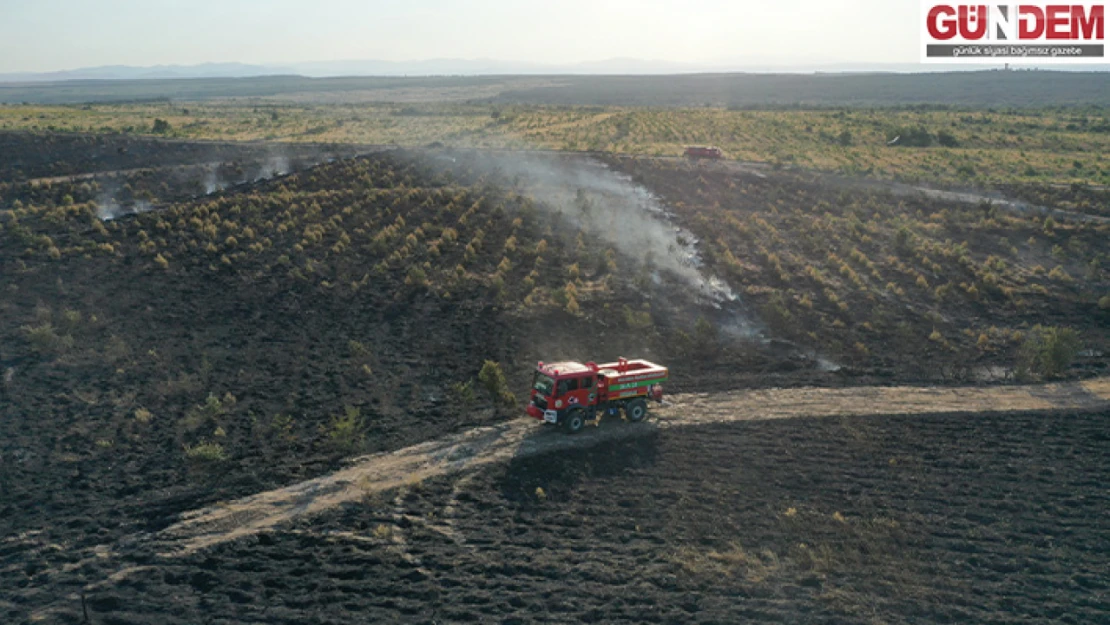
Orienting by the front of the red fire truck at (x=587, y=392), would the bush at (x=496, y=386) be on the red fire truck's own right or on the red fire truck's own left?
on the red fire truck's own right

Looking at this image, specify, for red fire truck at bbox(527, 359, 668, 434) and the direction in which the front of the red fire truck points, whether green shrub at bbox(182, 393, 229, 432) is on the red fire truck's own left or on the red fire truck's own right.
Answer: on the red fire truck's own right

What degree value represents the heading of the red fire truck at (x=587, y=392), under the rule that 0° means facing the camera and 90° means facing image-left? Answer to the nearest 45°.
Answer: approximately 45°
